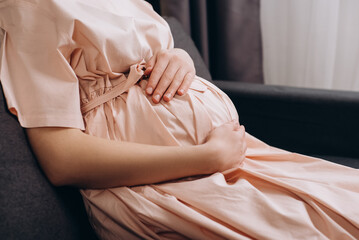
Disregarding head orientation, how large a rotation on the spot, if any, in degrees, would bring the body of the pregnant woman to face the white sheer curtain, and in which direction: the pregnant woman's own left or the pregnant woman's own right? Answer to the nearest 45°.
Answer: approximately 45° to the pregnant woman's own left

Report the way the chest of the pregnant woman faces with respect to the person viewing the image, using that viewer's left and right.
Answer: facing to the right of the viewer
